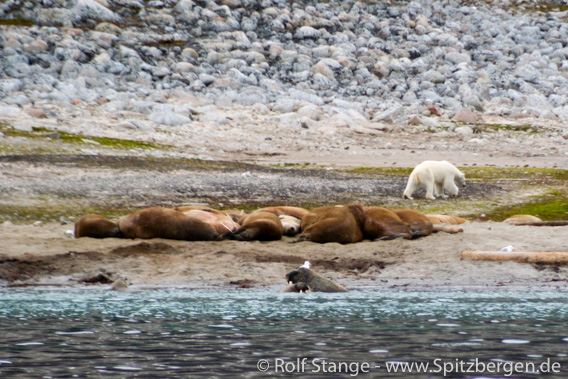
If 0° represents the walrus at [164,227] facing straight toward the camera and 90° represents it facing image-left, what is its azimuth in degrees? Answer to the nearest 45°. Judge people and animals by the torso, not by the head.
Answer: approximately 90°

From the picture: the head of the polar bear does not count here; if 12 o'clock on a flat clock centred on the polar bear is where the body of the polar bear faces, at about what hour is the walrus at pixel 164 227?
The walrus is roughly at 4 o'clock from the polar bear.

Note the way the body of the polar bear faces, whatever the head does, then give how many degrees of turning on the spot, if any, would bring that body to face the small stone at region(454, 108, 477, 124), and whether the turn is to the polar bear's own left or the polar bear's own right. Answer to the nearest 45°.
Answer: approximately 90° to the polar bear's own left

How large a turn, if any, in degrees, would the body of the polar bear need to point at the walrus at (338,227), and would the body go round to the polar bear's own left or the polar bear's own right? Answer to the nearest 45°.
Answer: approximately 90° to the polar bear's own right

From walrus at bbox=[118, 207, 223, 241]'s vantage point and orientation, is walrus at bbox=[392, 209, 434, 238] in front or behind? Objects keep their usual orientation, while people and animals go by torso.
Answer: behind

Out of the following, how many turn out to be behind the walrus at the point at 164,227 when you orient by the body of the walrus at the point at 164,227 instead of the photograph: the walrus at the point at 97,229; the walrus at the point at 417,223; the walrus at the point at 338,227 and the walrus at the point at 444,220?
3

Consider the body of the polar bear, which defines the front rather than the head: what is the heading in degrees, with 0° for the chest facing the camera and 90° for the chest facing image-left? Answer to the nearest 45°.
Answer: approximately 270°

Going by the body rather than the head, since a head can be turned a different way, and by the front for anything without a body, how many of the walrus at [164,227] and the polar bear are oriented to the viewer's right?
1

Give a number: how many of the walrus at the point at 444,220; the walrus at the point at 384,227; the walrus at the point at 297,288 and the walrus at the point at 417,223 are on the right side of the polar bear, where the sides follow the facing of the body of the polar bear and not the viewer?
4
